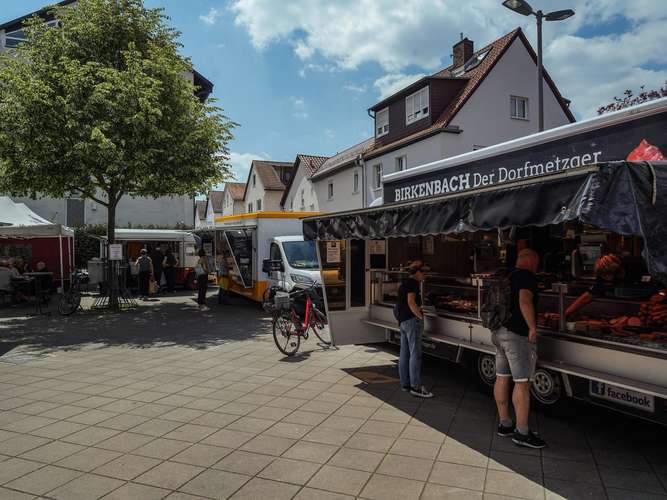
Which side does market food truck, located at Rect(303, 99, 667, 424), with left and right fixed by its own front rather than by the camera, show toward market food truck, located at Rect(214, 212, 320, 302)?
back

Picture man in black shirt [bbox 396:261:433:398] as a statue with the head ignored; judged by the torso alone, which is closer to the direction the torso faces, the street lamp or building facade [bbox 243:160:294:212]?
the street lamp

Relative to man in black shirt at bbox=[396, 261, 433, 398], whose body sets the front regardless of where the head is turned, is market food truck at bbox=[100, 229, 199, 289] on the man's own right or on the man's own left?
on the man's own left

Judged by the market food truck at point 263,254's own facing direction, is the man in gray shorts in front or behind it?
in front

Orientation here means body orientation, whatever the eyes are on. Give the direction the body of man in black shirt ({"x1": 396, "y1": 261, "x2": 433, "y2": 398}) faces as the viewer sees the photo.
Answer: to the viewer's right

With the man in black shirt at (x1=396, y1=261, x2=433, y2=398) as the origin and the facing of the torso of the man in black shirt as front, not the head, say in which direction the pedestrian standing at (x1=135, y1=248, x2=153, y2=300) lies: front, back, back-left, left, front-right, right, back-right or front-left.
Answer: back-left

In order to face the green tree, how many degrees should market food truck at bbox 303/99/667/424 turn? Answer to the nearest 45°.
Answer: approximately 180°
